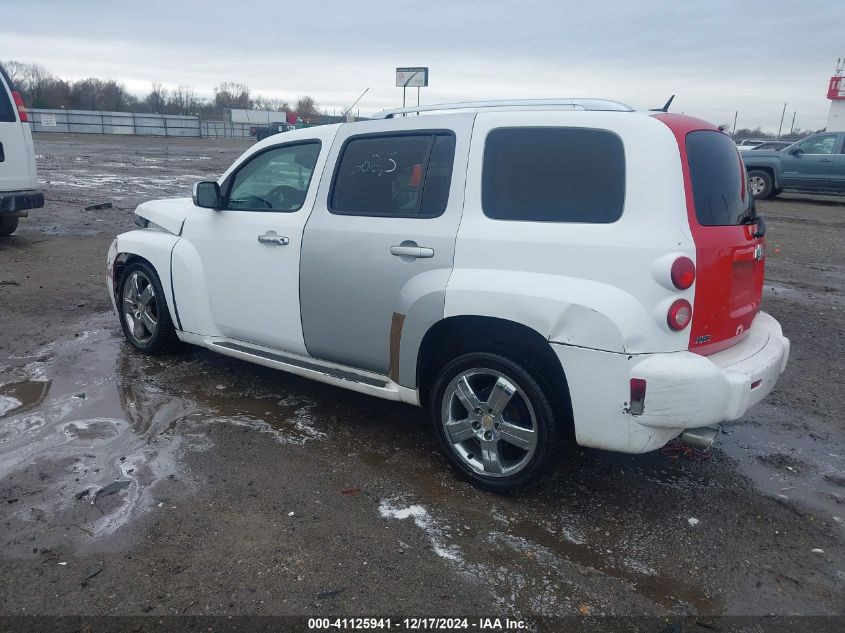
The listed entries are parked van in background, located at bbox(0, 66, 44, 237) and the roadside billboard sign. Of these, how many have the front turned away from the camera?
1

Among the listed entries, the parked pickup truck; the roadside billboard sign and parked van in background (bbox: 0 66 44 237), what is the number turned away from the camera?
1

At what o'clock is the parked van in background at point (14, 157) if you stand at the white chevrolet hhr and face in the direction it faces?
The parked van in background is roughly at 12 o'clock from the white chevrolet hhr.

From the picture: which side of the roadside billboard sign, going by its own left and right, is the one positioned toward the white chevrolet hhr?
front

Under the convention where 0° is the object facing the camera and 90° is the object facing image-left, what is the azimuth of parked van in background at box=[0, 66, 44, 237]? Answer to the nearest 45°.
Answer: approximately 180°

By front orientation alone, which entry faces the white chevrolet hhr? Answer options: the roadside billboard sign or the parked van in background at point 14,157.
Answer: the roadside billboard sign

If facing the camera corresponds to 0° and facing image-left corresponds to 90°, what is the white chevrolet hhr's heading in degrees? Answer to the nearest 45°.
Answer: approximately 135°

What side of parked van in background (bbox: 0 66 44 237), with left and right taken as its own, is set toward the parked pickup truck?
right

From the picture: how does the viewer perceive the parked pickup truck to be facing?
facing to the left of the viewer

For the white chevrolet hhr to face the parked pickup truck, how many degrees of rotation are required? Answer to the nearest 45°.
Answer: approximately 90° to its right
